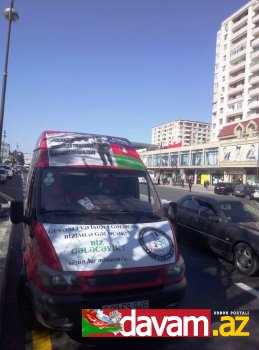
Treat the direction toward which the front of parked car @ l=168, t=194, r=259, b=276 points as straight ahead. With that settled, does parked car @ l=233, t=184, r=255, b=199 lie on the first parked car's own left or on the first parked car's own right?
on the first parked car's own left

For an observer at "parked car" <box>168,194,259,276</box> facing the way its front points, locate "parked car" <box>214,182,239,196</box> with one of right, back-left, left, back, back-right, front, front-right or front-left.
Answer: back-left
